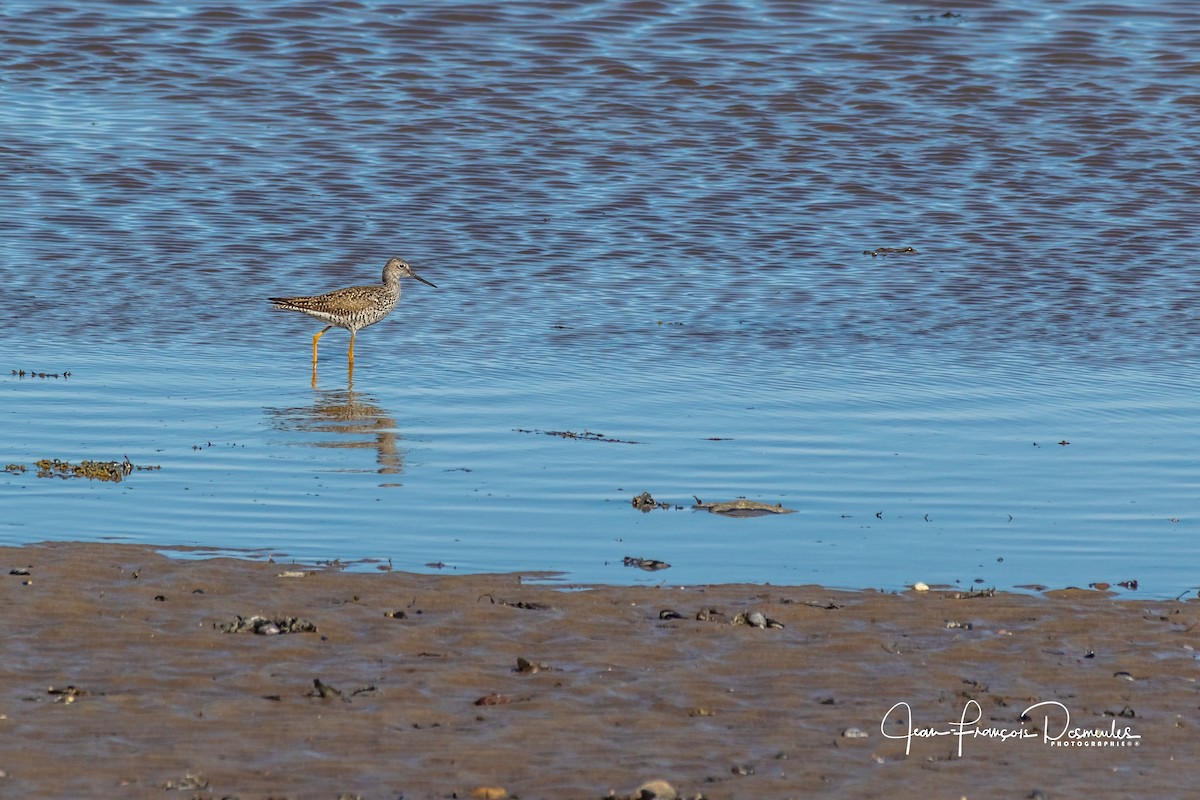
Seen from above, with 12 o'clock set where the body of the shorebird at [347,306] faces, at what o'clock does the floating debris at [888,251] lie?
The floating debris is roughly at 11 o'clock from the shorebird.

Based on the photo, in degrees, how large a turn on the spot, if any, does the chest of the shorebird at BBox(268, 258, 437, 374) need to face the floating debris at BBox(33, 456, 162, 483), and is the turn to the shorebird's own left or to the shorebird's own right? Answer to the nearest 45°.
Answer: approximately 90° to the shorebird's own right

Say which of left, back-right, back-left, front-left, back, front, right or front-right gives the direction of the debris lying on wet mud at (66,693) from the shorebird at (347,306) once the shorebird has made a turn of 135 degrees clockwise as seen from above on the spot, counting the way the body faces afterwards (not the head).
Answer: front-left

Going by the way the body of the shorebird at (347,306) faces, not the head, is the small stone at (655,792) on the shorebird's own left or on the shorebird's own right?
on the shorebird's own right

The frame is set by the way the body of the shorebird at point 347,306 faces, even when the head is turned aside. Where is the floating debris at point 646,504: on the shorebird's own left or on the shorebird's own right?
on the shorebird's own right

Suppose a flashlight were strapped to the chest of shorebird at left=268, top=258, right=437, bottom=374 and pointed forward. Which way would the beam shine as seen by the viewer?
to the viewer's right

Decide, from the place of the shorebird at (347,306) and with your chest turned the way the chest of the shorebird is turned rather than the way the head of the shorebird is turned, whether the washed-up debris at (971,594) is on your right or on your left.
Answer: on your right

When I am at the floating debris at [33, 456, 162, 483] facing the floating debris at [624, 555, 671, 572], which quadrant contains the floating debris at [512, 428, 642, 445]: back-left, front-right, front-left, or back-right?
front-left

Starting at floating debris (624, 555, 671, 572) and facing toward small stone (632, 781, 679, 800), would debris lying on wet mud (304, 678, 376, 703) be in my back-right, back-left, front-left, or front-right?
front-right

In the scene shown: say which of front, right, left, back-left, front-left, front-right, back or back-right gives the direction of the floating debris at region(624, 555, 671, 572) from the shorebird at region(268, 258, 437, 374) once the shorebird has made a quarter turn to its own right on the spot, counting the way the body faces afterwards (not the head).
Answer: front

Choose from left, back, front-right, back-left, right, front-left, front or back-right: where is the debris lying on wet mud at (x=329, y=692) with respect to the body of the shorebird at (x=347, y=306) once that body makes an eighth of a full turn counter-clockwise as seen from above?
back-right
